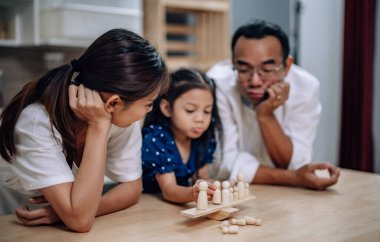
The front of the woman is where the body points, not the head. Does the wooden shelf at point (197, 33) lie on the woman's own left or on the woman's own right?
on the woman's own left

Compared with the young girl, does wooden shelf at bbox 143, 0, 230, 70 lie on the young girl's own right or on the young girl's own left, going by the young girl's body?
on the young girl's own left

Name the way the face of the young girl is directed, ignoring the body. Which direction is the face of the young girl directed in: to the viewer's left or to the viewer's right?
to the viewer's right

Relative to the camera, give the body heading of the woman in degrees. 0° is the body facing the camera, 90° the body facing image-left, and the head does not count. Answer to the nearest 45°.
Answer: approximately 315°

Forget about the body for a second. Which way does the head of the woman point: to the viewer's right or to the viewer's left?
to the viewer's right

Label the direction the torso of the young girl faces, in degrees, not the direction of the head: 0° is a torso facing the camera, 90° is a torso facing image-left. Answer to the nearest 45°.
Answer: approximately 315°
